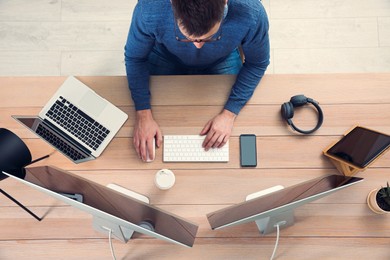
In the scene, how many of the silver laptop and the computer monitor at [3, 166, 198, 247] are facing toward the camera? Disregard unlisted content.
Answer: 0

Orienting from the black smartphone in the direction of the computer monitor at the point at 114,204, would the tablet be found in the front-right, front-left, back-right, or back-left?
back-left

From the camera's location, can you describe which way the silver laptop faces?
facing away from the viewer and to the right of the viewer

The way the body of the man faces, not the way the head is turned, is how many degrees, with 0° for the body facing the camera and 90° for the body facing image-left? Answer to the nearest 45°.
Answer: approximately 0°

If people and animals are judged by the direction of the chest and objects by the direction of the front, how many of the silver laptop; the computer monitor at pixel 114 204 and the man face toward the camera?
1

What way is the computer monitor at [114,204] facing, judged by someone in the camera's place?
facing away from the viewer and to the right of the viewer
